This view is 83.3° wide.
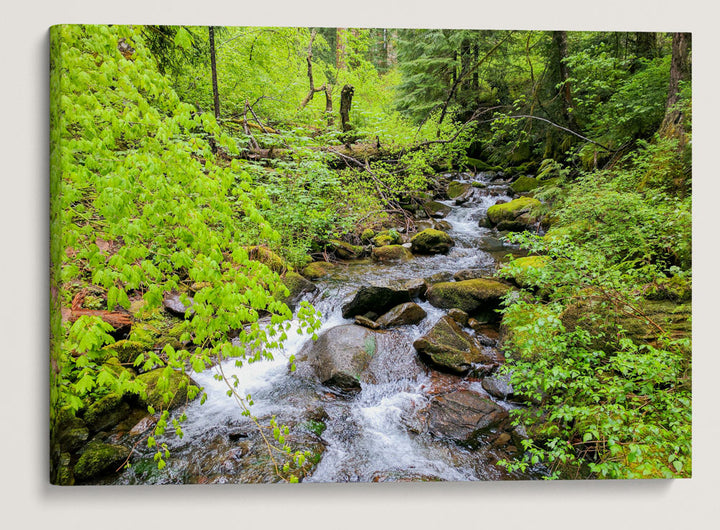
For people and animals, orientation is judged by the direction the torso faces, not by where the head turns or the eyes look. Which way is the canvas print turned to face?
toward the camera
